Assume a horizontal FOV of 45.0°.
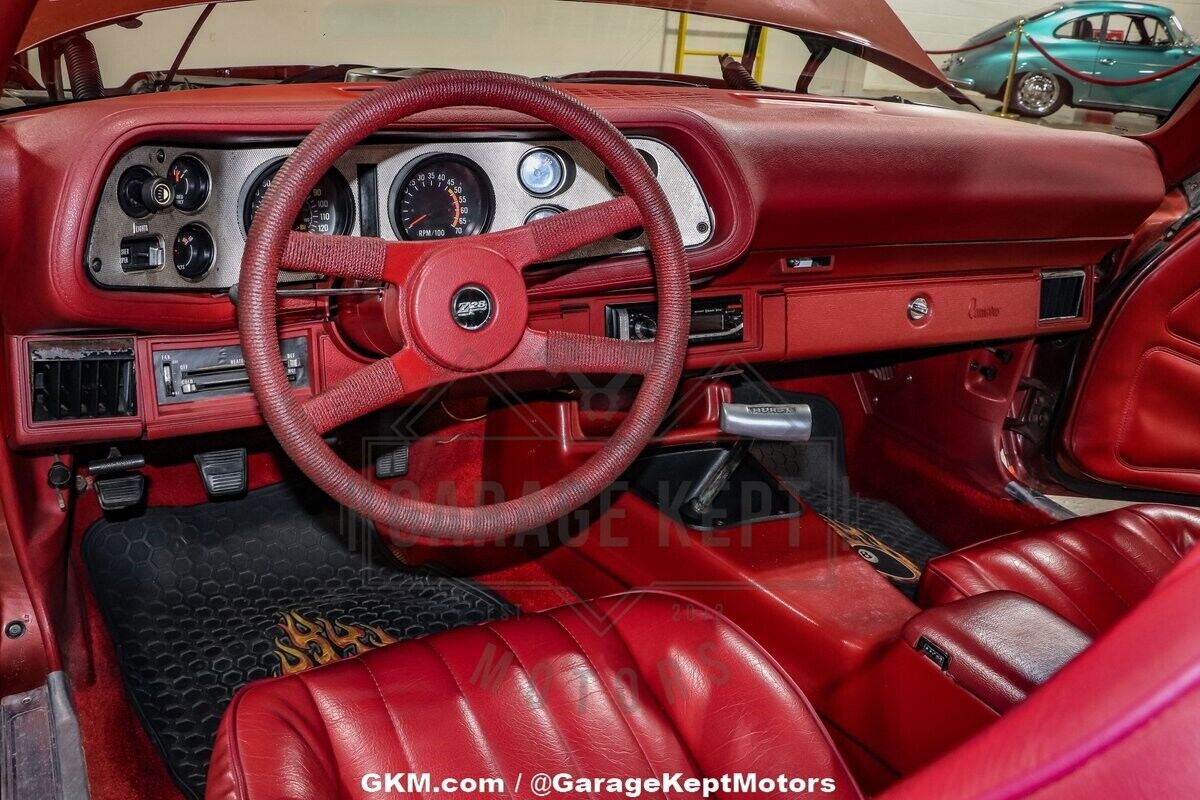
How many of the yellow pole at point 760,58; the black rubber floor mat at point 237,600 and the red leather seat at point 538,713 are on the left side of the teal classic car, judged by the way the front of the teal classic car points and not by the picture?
0

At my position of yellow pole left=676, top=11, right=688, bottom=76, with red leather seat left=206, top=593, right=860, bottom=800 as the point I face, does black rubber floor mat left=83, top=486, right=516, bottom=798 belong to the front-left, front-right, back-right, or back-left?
front-right

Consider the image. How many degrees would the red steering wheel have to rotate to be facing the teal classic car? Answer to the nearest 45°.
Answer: approximately 135° to its left

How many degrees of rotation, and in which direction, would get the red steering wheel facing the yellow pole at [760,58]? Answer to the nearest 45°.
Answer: approximately 135° to its left

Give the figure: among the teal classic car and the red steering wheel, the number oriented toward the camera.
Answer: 1

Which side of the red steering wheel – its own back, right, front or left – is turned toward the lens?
front

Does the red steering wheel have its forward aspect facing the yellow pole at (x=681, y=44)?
no

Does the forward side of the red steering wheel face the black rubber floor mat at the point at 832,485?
no

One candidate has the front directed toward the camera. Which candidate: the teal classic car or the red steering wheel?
the red steering wheel
